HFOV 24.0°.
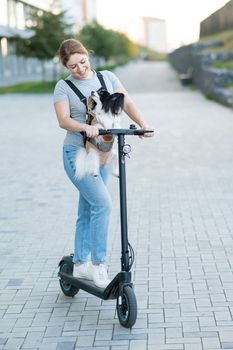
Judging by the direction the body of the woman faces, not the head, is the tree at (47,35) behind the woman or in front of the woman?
behind

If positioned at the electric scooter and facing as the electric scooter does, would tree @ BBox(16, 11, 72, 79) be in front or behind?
behind

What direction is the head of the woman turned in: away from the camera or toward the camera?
toward the camera

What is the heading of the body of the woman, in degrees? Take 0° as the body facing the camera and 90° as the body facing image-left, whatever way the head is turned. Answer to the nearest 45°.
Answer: approximately 315°

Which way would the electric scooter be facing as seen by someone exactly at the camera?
facing the viewer and to the right of the viewer
